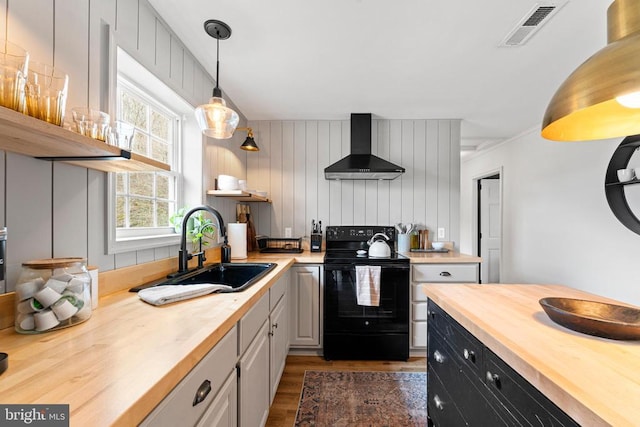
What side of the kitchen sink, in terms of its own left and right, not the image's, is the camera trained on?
right

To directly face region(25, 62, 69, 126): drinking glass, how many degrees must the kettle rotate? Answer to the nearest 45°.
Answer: approximately 45° to its left

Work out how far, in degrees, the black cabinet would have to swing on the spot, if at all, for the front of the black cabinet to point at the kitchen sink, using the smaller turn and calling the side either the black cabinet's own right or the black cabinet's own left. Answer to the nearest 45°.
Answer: approximately 45° to the black cabinet's own right

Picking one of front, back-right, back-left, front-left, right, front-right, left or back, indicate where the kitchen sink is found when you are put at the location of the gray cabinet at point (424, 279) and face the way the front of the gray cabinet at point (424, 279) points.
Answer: front-right

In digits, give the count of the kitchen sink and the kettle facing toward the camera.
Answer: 0

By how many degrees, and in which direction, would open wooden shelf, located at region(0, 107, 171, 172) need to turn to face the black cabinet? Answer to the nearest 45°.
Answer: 0° — it already faces it

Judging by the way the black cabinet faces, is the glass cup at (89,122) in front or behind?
in front

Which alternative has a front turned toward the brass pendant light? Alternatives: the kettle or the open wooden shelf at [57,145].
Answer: the open wooden shelf

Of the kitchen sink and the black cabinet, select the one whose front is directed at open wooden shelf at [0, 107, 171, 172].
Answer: the black cabinet

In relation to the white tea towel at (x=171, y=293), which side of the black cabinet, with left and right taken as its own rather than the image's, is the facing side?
front

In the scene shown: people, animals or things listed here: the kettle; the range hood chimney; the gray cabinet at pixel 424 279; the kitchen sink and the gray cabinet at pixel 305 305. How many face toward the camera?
3

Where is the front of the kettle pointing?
to the viewer's left

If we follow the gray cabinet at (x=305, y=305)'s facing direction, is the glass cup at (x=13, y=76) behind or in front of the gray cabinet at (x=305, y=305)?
in front

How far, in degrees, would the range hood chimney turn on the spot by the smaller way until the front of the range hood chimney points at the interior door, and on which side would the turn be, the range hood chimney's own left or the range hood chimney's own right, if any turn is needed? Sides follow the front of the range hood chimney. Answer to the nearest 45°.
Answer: approximately 135° to the range hood chimney's own left

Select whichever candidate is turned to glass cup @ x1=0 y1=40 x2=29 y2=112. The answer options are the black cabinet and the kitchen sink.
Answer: the black cabinet

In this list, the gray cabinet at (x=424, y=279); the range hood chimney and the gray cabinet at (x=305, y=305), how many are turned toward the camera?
3
